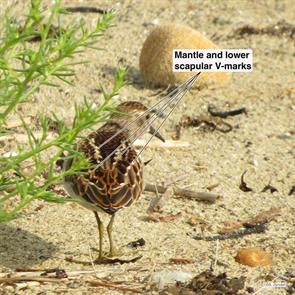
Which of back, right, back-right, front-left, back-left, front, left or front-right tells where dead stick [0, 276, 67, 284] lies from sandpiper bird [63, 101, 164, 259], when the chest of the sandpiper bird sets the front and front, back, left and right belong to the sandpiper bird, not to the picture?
back-left

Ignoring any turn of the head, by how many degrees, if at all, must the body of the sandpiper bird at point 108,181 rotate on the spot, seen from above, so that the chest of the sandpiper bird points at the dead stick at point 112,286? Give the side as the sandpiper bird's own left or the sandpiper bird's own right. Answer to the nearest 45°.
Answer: approximately 180°

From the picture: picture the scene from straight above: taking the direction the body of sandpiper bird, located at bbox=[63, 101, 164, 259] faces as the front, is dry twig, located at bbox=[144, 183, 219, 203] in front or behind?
in front

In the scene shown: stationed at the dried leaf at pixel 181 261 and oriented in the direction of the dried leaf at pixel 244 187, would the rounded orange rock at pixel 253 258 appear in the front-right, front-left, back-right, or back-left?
front-right

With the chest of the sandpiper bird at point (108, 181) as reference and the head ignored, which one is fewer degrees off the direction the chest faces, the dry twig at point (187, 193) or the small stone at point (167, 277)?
the dry twig

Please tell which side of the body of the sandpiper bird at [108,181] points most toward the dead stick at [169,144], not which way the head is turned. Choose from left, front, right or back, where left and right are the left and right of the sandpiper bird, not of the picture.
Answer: front

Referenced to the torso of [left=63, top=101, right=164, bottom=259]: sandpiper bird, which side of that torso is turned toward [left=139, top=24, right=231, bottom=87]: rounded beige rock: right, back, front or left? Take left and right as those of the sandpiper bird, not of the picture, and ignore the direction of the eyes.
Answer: front

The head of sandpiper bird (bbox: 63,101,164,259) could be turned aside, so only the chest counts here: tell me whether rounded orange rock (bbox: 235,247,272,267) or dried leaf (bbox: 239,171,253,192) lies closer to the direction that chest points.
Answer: the dried leaf

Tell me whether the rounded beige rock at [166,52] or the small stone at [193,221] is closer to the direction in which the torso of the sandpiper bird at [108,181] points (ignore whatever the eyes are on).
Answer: the rounded beige rock

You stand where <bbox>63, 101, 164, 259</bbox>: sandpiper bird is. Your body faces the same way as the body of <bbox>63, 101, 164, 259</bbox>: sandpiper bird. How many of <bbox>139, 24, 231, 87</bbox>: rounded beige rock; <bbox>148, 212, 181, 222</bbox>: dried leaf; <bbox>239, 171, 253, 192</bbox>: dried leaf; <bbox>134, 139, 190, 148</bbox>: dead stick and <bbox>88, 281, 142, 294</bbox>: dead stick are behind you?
1

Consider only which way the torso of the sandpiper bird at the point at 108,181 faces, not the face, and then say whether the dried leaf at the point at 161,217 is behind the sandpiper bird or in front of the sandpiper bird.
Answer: in front

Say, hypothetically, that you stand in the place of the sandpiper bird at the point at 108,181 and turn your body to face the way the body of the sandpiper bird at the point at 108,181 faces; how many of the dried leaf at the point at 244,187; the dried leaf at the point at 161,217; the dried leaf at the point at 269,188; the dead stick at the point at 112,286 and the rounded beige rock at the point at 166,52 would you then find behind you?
1

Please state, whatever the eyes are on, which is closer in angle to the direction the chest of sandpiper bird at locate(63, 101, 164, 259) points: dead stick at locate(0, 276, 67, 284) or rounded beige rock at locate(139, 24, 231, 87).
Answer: the rounded beige rock

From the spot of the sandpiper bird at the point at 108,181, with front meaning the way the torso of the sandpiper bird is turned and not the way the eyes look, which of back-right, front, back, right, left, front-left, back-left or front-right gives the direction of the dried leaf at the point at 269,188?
front-right

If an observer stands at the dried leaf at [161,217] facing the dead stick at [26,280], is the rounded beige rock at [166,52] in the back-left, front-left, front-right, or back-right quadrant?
back-right

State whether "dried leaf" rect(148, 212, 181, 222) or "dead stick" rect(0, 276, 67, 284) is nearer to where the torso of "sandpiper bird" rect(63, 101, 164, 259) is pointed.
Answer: the dried leaf

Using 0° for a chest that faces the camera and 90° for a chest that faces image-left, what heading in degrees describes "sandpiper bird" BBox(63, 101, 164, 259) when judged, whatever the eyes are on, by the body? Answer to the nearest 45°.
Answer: approximately 180°

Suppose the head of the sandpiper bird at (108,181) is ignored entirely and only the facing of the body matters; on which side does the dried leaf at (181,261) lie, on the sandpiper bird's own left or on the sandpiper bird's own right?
on the sandpiper bird's own right

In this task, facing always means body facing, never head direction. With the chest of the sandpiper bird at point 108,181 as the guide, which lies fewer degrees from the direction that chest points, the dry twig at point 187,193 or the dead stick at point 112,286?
the dry twig
